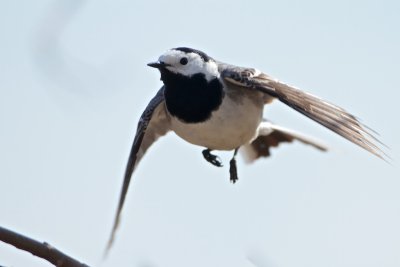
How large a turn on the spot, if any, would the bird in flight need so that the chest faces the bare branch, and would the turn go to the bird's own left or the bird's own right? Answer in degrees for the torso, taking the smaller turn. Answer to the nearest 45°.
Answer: approximately 45° to the bird's own right

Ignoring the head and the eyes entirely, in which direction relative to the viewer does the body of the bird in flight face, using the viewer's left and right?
facing the viewer and to the left of the viewer
